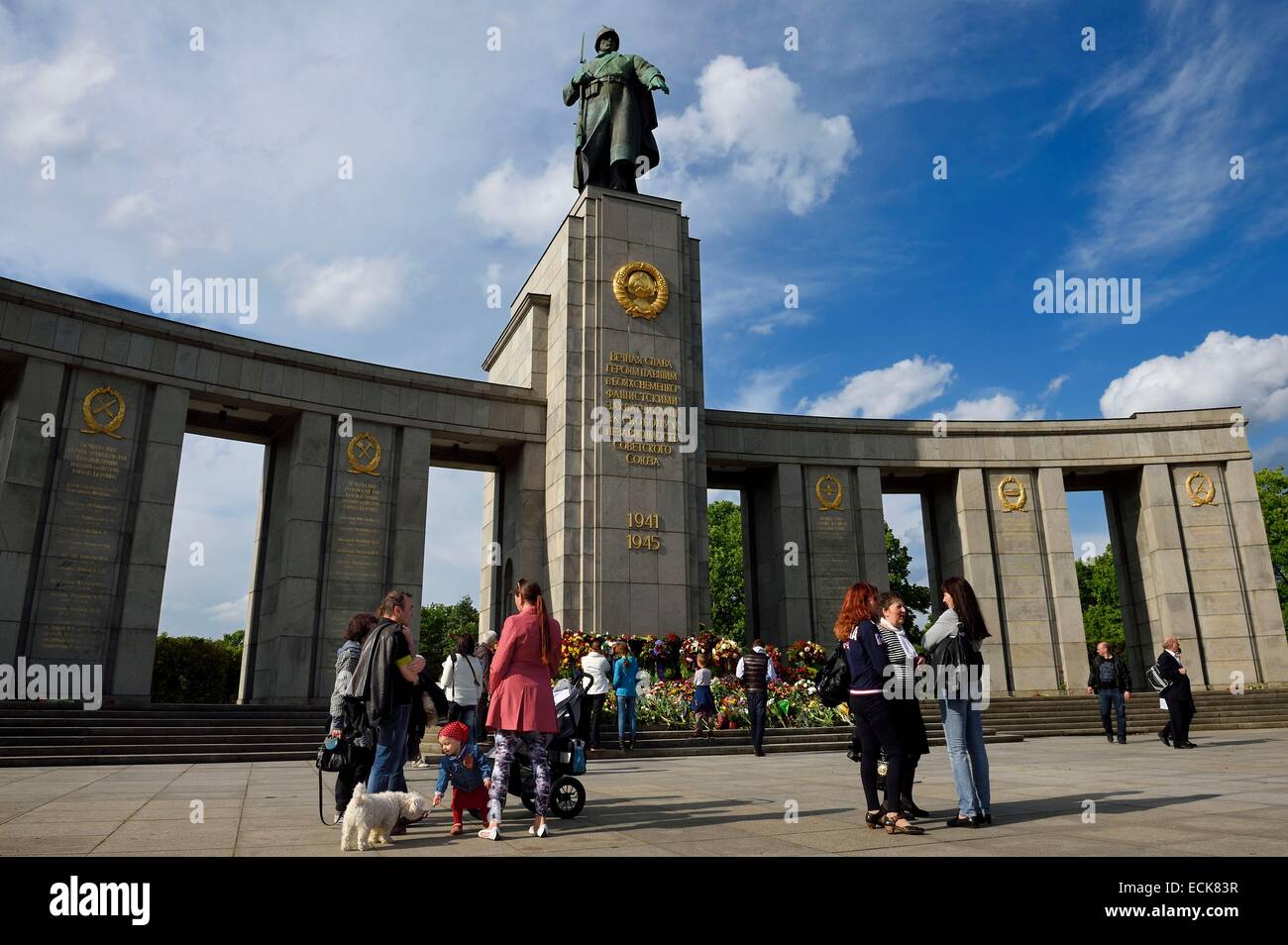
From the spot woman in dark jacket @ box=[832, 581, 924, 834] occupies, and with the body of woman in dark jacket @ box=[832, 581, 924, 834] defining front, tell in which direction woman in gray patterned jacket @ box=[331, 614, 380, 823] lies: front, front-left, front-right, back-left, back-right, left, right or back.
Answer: back

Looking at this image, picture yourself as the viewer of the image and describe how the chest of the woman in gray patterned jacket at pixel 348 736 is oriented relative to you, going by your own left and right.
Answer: facing away from the viewer and to the right of the viewer

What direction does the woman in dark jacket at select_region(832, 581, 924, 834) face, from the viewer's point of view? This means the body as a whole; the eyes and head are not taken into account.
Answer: to the viewer's right

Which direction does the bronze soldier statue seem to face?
toward the camera

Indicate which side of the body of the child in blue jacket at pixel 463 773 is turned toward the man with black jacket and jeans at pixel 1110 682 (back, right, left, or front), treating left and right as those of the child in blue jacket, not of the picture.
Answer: back

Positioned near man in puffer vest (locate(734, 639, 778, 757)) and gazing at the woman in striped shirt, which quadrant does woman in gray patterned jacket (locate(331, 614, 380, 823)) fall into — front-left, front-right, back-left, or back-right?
front-right

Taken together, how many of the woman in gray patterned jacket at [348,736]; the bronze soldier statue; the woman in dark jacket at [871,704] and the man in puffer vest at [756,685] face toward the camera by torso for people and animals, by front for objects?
1

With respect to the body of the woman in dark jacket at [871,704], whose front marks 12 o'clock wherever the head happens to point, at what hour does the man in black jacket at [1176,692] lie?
The man in black jacket is roughly at 10 o'clock from the woman in dark jacket.

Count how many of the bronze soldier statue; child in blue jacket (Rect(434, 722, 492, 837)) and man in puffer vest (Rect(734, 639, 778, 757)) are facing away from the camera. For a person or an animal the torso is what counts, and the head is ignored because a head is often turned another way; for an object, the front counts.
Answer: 1

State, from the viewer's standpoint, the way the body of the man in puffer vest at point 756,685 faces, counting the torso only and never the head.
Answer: away from the camera

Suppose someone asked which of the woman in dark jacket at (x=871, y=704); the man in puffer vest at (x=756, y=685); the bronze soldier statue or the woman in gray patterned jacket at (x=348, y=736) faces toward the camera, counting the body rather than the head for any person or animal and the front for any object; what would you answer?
the bronze soldier statue
